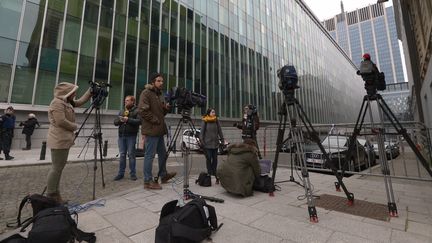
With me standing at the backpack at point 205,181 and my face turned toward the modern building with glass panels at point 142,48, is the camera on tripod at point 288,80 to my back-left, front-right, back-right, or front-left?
back-right

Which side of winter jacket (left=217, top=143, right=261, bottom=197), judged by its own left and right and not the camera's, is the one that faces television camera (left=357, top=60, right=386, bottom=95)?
right

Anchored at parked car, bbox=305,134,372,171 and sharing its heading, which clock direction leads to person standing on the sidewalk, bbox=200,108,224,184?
The person standing on the sidewalk is roughly at 12 o'clock from the parked car.

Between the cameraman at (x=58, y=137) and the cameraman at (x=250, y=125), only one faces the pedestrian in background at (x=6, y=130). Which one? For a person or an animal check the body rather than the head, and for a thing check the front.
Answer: the cameraman at (x=250, y=125)

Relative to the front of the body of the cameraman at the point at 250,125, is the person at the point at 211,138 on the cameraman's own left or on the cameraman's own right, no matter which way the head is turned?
on the cameraman's own left

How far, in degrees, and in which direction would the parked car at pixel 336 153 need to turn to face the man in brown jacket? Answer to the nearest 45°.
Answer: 0° — it already faces them

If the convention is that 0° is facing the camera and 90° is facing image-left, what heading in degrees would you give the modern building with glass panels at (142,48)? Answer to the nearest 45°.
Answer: approximately 315°

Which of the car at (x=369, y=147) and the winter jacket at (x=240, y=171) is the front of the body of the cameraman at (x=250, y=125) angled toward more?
the winter jacket

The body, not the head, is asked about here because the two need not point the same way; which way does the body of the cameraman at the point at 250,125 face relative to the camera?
to the viewer's left

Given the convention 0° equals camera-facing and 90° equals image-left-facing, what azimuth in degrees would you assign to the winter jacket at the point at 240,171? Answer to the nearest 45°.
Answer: approximately 180°
